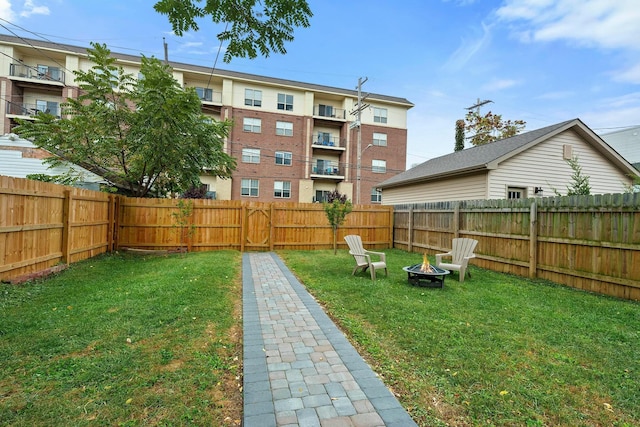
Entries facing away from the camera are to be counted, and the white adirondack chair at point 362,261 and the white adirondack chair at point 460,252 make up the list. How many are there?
0

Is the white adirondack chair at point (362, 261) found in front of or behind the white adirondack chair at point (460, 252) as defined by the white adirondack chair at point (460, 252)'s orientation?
in front

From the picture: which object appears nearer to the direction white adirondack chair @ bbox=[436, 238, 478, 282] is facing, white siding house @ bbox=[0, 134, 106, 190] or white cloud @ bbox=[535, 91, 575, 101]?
the white siding house

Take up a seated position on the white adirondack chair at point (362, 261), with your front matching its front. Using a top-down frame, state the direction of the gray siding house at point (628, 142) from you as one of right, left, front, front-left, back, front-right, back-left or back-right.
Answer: left

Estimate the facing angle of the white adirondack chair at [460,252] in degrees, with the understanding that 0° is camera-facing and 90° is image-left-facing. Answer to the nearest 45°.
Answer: approximately 45°

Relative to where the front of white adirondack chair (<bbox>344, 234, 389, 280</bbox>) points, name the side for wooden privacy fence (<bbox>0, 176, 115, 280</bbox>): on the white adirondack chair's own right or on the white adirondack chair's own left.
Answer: on the white adirondack chair's own right

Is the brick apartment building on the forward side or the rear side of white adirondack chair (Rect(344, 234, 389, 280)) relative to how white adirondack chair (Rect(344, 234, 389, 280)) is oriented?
on the rear side

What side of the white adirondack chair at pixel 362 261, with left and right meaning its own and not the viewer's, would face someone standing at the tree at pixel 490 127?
left

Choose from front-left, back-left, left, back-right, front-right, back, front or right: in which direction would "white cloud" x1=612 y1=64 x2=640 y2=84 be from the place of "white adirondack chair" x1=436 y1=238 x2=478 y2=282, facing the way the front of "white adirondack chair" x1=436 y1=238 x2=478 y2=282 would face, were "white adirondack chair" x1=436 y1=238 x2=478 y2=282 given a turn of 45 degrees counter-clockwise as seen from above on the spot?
back-left

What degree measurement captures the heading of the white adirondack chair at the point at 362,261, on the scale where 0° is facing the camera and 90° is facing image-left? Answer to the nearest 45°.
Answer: approximately 315°

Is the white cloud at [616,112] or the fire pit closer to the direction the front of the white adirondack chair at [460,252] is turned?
the fire pit

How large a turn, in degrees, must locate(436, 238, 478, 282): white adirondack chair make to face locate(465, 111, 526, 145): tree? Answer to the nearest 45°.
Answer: approximately 135° to its right

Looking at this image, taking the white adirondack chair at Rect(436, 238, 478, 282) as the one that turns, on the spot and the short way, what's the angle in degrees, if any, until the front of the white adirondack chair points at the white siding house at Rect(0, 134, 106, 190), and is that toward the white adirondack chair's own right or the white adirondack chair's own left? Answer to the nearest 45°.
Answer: approximately 45° to the white adirondack chair's own right

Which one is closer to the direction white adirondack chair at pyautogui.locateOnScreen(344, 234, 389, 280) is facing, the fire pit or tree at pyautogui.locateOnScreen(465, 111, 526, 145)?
the fire pit

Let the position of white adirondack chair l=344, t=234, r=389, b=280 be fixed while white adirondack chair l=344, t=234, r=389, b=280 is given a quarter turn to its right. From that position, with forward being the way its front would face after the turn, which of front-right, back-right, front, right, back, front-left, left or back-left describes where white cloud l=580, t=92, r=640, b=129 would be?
back
